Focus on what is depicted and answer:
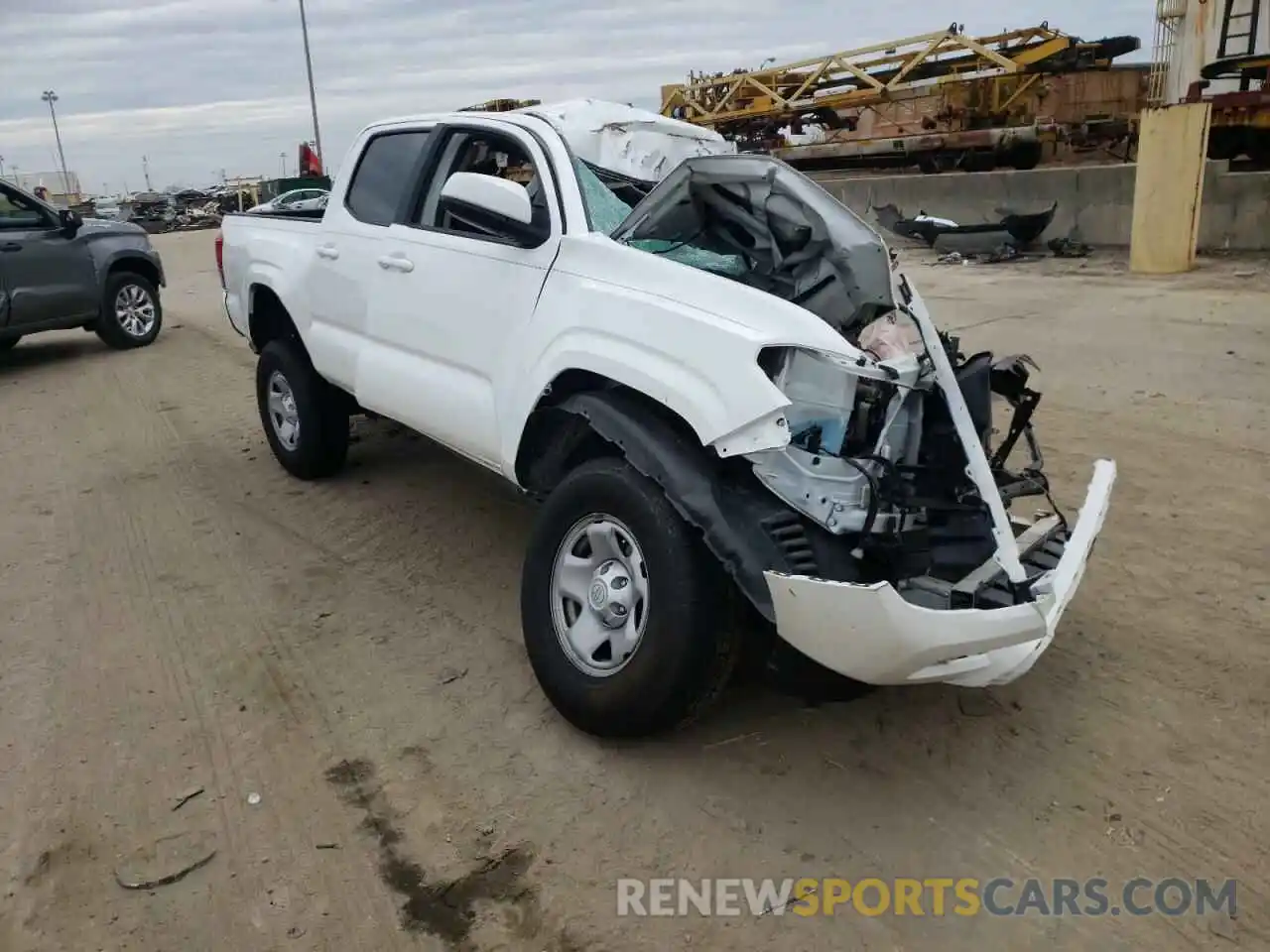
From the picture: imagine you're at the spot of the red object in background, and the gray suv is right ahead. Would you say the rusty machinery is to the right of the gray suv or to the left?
left

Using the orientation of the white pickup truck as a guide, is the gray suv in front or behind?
behind

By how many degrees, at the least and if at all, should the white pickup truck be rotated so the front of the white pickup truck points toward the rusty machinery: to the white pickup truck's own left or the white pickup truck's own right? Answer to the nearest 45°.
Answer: approximately 135° to the white pickup truck's own left

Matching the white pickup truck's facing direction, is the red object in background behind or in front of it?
behind

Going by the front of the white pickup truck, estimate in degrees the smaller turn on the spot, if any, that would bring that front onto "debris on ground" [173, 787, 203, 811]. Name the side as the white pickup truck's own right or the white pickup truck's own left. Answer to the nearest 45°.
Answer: approximately 135° to the white pickup truck's own right

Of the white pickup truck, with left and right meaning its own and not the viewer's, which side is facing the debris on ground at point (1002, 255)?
left

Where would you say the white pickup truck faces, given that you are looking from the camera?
facing the viewer and to the right of the viewer
